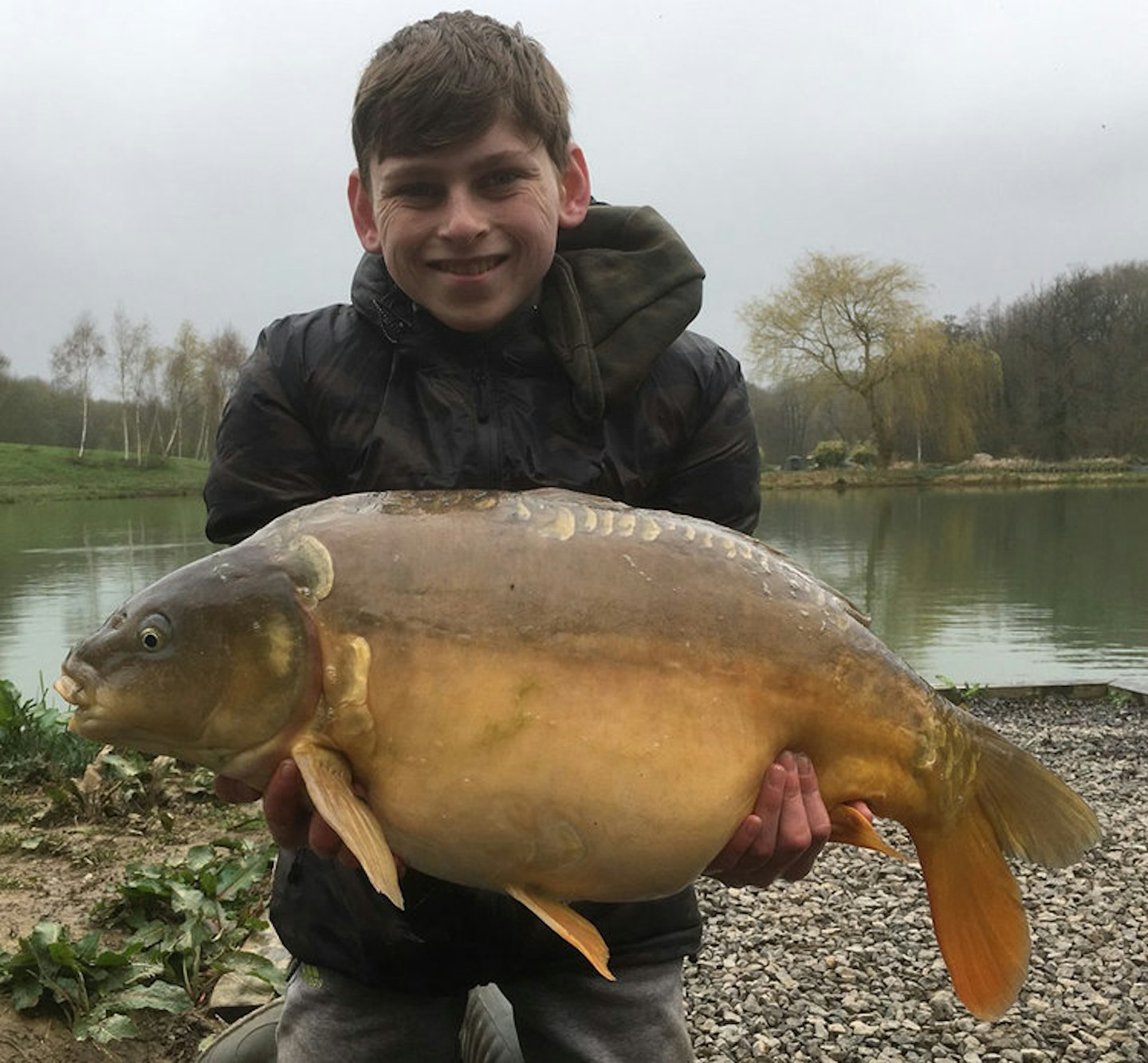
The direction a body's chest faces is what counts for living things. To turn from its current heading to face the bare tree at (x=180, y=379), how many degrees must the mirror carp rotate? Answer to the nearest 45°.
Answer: approximately 90° to its right

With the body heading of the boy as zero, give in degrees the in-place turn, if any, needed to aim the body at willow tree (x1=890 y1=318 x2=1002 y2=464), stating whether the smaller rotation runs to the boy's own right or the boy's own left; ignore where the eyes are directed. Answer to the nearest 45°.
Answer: approximately 180°

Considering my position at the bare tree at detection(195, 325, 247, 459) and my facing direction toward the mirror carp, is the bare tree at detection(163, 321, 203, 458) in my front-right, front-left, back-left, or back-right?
back-right

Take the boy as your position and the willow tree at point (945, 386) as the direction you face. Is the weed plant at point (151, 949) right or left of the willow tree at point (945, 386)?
left

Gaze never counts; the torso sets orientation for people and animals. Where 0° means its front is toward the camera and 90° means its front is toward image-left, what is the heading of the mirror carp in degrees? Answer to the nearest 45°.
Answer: approximately 90°

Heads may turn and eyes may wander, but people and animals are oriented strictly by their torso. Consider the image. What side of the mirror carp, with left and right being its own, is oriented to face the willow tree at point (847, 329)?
right

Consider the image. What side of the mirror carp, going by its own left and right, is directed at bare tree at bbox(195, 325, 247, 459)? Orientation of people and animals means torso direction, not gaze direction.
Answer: right

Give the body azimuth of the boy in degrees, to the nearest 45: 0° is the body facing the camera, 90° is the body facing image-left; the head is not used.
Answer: approximately 0°
